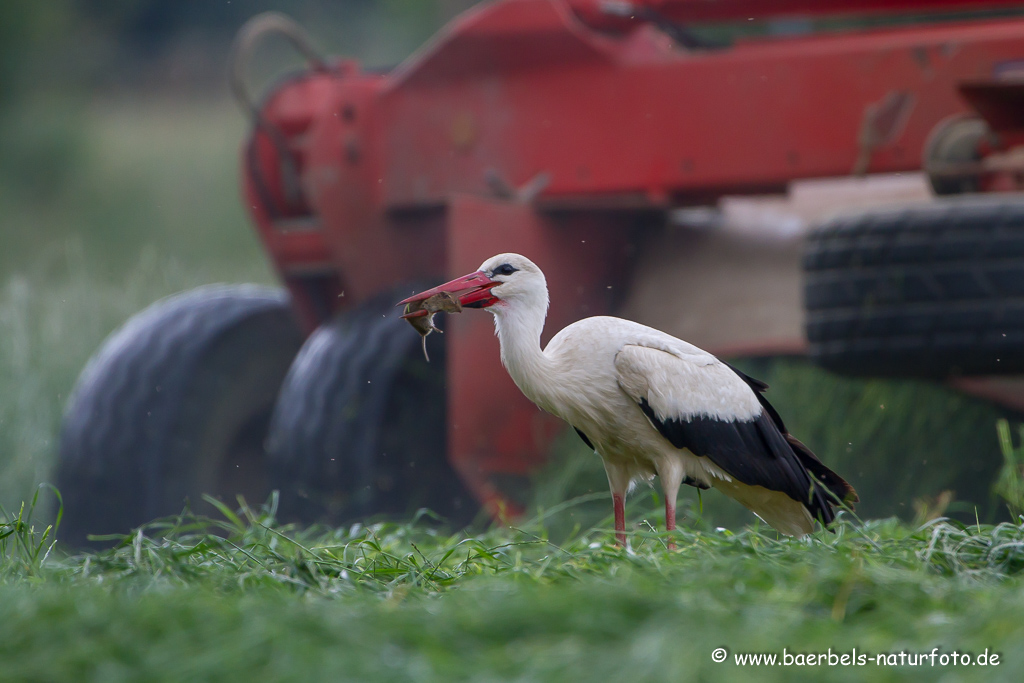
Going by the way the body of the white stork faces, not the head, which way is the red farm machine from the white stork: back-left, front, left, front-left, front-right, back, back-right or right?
right

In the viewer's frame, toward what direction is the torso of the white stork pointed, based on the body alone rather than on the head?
to the viewer's left
